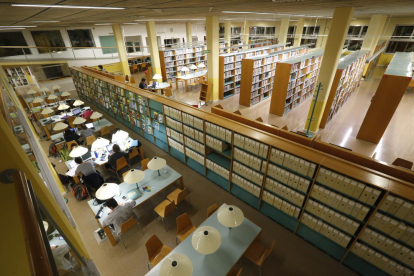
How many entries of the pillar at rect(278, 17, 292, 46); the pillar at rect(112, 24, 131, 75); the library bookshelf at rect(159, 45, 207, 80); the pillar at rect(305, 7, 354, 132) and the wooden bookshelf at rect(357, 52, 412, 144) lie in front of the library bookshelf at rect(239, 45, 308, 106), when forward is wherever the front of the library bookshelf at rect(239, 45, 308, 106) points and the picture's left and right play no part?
2

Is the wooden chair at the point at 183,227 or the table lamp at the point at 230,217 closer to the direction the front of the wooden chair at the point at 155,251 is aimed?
the table lamp

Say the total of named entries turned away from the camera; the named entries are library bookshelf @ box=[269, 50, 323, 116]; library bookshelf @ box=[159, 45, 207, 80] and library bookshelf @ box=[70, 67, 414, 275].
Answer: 0

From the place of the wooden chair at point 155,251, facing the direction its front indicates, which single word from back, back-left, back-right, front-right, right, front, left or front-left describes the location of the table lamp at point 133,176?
back-left

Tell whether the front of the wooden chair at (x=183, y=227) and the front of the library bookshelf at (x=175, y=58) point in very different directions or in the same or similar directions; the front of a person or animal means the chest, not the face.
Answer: same or similar directions

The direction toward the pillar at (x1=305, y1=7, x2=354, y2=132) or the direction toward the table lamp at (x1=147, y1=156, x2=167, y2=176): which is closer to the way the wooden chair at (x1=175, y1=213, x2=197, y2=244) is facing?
the pillar

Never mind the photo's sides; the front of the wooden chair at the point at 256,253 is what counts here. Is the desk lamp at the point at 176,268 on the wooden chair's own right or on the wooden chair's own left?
on the wooden chair's own left

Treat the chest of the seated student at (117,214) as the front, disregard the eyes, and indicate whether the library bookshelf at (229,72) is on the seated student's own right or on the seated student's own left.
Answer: on the seated student's own right

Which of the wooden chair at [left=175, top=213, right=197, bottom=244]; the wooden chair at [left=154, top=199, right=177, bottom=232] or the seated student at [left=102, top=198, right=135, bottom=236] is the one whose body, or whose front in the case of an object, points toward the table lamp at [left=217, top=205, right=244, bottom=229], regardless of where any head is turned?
the wooden chair at [left=175, top=213, right=197, bottom=244]

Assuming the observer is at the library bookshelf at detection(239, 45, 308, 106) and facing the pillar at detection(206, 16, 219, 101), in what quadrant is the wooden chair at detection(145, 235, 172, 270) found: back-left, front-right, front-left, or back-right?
front-left

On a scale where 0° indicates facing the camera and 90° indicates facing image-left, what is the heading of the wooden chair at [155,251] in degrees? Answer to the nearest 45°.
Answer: approximately 315°

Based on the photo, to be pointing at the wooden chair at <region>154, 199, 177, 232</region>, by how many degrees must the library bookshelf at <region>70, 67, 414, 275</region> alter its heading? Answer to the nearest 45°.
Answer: approximately 45° to its right

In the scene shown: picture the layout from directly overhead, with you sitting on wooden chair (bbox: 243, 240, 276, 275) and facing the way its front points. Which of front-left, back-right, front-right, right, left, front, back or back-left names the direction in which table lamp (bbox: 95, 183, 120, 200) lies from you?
front-left

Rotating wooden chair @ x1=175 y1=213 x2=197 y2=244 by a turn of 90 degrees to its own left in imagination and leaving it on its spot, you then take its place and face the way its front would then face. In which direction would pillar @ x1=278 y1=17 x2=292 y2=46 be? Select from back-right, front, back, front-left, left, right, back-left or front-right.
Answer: front
